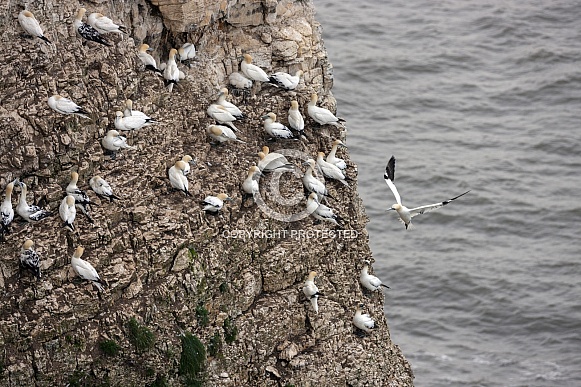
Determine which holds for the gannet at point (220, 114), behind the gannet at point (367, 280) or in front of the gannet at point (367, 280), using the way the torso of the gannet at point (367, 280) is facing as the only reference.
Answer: in front

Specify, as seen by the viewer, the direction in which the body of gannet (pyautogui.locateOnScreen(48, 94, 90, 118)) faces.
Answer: to the viewer's left

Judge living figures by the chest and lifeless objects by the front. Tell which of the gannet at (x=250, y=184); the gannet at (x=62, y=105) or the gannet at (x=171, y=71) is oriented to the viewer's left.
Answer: the gannet at (x=62, y=105)

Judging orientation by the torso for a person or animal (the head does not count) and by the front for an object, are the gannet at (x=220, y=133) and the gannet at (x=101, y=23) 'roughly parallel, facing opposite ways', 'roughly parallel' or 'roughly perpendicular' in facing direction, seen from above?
roughly parallel

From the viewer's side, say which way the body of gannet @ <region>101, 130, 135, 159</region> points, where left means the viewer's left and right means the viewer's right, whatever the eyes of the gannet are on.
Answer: facing to the left of the viewer
